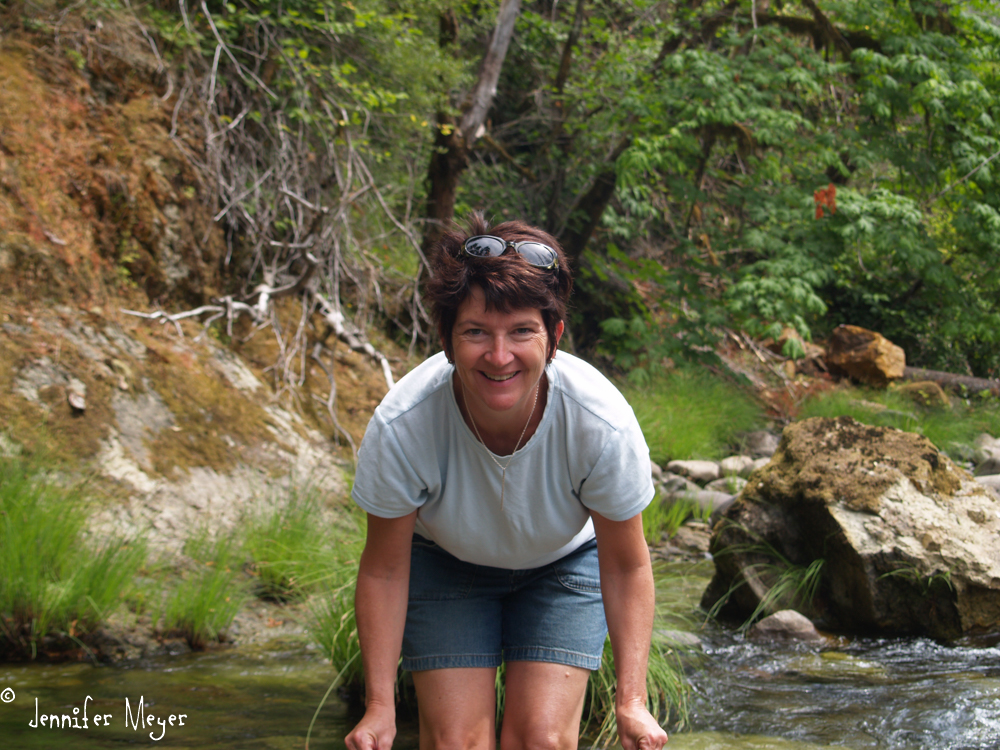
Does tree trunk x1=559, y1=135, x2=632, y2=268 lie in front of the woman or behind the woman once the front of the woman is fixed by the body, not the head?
behind

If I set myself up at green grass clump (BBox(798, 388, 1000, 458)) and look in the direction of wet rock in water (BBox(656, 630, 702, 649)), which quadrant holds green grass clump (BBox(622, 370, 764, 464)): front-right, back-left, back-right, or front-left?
front-right

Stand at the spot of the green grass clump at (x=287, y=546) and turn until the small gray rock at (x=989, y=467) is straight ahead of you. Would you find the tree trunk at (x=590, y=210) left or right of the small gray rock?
left

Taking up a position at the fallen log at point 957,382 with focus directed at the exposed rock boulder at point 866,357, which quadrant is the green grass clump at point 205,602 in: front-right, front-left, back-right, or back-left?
front-left

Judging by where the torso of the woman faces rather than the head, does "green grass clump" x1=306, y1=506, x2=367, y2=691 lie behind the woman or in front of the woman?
behind

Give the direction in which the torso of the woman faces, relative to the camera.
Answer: toward the camera
